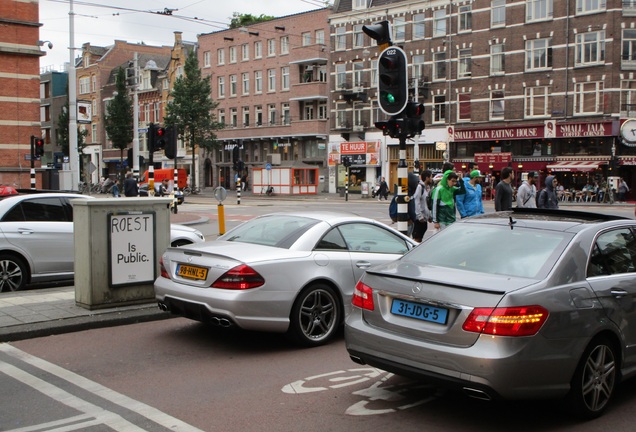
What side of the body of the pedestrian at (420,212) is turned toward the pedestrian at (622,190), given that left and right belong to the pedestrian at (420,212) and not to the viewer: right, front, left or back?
left

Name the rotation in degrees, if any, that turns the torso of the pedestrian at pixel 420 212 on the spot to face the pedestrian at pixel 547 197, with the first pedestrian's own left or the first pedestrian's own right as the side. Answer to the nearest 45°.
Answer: approximately 45° to the first pedestrian's own left

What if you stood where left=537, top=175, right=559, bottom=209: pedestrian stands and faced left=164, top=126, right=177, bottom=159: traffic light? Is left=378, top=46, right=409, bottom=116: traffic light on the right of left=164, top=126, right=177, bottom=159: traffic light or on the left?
left

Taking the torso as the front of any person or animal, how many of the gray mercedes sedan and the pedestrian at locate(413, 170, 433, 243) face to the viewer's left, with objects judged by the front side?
0

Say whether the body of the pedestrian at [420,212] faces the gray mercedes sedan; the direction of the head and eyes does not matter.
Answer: no

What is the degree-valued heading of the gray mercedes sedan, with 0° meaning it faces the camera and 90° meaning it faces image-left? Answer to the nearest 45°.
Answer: approximately 225°

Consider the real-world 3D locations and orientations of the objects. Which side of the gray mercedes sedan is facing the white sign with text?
left

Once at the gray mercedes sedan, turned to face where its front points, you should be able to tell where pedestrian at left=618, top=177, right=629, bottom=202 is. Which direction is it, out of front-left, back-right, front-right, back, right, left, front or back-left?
front-left

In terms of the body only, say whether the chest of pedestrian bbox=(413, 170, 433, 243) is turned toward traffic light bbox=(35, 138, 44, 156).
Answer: no

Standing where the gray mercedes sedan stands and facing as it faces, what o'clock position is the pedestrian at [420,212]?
The pedestrian is roughly at 10 o'clock from the gray mercedes sedan.

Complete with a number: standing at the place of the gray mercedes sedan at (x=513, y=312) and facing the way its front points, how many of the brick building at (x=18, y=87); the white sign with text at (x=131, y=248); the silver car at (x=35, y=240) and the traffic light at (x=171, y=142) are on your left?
4

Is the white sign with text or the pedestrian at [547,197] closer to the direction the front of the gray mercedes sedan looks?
the pedestrian
